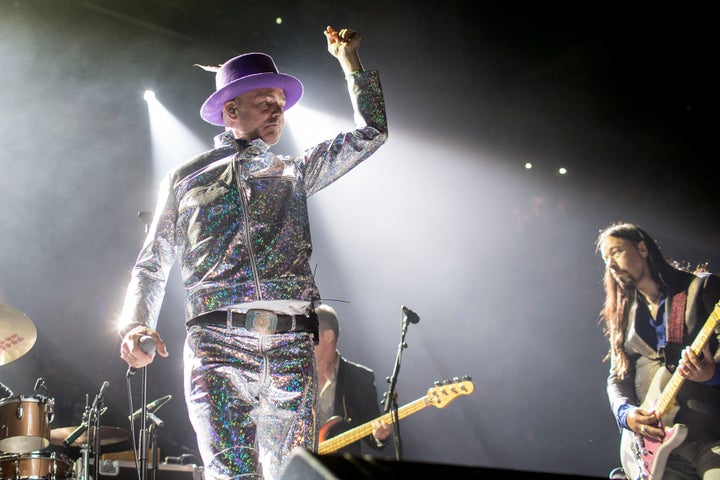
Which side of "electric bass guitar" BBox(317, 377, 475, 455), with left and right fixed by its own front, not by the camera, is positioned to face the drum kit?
right

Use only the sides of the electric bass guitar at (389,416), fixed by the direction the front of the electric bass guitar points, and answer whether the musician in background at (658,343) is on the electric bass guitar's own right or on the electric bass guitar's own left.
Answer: on the electric bass guitar's own left

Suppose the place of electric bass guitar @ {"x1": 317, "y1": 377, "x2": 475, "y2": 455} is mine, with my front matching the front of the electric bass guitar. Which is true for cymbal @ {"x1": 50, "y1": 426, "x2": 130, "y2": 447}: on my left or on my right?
on my right

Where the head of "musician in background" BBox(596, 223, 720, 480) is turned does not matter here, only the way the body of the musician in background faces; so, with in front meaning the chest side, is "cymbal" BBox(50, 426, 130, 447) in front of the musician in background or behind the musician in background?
in front

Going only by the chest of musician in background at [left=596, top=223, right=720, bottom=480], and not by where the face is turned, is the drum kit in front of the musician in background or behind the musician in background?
in front

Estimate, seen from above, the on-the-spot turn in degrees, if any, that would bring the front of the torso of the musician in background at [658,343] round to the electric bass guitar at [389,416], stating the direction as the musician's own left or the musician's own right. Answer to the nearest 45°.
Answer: approximately 45° to the musician's own right

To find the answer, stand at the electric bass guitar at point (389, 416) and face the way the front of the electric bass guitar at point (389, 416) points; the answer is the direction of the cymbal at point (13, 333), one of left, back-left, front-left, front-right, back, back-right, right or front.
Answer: right

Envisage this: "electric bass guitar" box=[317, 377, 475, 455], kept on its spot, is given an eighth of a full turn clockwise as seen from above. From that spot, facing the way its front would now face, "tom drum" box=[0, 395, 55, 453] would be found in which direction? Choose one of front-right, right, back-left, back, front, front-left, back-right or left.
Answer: front-right

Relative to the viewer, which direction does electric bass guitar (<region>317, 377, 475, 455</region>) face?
toward the camera

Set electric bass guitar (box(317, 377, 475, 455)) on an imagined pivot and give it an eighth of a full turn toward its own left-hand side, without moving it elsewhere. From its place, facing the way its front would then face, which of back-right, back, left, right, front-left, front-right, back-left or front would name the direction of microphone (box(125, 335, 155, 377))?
front-right

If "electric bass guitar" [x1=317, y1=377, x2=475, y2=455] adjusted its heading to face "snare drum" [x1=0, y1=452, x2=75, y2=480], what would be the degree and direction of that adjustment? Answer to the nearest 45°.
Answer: approximately 90° to its right

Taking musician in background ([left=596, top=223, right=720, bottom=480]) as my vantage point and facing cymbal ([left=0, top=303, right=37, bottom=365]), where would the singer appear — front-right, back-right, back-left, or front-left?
front-left

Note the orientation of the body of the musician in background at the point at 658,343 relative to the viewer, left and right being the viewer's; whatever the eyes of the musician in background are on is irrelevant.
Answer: facing the viewer and to the left of the viewer

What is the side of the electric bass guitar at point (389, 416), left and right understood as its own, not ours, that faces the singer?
front
